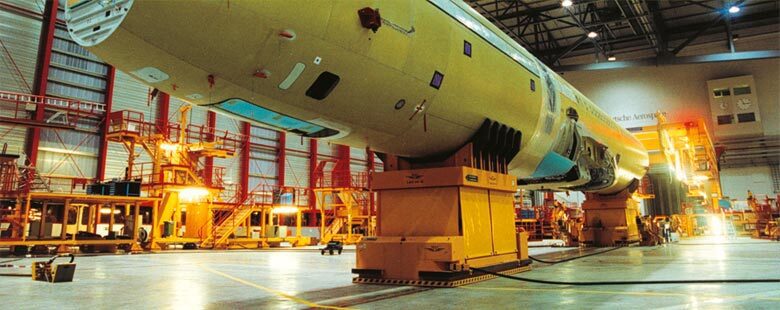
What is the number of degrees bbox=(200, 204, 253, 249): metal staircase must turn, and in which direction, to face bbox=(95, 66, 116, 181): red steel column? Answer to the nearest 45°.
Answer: approximately 45° to its right

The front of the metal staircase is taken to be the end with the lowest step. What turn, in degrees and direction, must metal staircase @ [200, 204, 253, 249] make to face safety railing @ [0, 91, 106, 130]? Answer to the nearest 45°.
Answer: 0° — it already faces it

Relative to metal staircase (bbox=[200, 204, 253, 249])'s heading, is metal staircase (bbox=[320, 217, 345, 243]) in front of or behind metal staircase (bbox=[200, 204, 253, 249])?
behind

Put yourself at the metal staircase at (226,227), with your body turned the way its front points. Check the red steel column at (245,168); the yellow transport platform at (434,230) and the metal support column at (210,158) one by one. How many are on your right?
2

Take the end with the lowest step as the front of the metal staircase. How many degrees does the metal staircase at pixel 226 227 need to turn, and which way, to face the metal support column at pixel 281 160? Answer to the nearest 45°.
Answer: approximately 90° to its right

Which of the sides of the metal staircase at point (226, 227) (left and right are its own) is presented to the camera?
left

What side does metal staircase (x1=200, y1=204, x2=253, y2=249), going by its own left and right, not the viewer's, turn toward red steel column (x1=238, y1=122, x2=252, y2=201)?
right

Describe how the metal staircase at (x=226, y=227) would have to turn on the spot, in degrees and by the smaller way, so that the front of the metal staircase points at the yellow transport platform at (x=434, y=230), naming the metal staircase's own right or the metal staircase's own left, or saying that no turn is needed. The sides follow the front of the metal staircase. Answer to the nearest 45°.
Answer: approximately 90° to the metal staircase's own left

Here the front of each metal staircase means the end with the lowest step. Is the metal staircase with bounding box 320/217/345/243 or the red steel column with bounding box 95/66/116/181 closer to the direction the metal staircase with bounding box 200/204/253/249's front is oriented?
the red steel column

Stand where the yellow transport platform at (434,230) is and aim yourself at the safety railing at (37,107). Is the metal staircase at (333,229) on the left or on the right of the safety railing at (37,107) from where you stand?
right

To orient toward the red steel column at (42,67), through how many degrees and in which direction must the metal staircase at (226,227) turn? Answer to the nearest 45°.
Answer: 0° — it already faces it
